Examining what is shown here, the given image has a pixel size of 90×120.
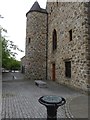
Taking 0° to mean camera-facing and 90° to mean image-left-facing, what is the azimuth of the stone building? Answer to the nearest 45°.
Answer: approximately 45°

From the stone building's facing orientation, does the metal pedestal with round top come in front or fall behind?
in front
